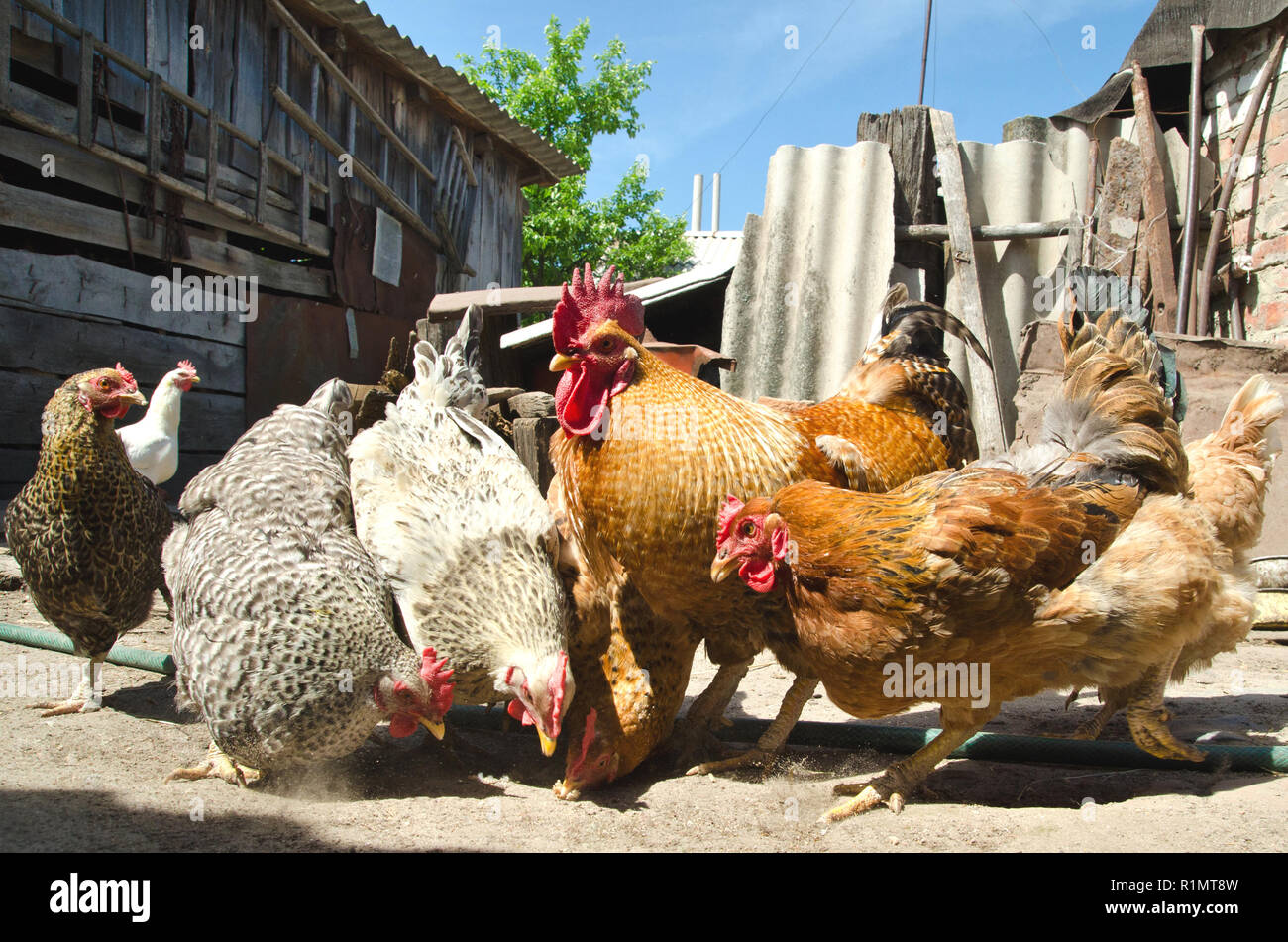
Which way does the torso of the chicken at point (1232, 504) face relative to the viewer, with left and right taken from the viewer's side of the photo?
facing to the left of the viewer

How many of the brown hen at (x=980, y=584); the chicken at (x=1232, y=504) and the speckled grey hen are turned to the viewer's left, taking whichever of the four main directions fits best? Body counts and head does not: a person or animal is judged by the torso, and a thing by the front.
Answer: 2

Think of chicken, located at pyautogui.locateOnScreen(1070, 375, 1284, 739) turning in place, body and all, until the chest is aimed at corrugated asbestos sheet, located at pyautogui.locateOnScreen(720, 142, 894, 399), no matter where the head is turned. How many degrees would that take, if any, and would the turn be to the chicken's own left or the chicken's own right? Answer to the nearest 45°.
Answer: approximately 45° to the chicken's own right

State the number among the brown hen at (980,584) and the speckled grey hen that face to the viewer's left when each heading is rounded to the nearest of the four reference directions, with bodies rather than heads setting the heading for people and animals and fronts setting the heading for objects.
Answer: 1

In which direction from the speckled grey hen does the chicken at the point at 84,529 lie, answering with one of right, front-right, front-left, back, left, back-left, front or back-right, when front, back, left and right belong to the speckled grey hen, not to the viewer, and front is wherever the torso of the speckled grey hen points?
back

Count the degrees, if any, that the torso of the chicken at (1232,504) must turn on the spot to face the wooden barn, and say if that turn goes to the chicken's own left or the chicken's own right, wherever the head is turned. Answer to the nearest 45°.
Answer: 0° — it already faces it

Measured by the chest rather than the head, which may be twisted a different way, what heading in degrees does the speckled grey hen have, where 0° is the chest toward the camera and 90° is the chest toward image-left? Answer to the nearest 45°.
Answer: approximately 315°

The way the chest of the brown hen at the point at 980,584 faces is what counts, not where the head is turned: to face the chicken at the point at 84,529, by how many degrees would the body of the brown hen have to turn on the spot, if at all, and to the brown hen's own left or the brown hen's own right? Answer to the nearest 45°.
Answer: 0° — it already faces it

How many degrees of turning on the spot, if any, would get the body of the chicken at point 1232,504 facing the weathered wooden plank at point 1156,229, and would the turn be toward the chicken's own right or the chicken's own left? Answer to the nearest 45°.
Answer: approximately 90° to the chicken's own right

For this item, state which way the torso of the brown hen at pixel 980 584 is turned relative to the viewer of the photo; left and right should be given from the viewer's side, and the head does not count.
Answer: facing to the left of the viewer

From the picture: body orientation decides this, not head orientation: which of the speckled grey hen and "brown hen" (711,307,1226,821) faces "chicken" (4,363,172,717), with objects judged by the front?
the brown hen

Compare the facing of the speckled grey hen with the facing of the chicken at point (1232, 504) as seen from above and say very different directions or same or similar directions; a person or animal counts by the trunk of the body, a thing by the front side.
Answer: very different directions

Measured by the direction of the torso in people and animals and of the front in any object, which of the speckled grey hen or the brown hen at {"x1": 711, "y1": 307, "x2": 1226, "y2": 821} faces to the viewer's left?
the brown hen

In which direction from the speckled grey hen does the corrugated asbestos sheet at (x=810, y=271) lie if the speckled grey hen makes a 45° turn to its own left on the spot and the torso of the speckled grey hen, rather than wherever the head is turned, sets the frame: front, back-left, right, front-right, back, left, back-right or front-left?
front-left

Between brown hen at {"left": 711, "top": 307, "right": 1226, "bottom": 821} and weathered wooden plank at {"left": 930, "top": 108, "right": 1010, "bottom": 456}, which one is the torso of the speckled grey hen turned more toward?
the brown hen

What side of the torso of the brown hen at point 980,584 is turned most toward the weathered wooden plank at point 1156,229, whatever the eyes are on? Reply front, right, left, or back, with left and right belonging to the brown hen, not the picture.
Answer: right

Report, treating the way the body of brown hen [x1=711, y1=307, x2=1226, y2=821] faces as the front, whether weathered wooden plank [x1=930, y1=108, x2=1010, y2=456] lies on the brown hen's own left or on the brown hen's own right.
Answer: on the brown hen's own right

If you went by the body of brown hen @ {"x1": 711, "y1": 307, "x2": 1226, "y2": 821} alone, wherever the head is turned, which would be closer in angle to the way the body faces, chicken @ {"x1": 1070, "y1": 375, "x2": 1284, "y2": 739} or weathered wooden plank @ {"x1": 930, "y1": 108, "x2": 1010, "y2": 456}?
the weathered wooden plank
